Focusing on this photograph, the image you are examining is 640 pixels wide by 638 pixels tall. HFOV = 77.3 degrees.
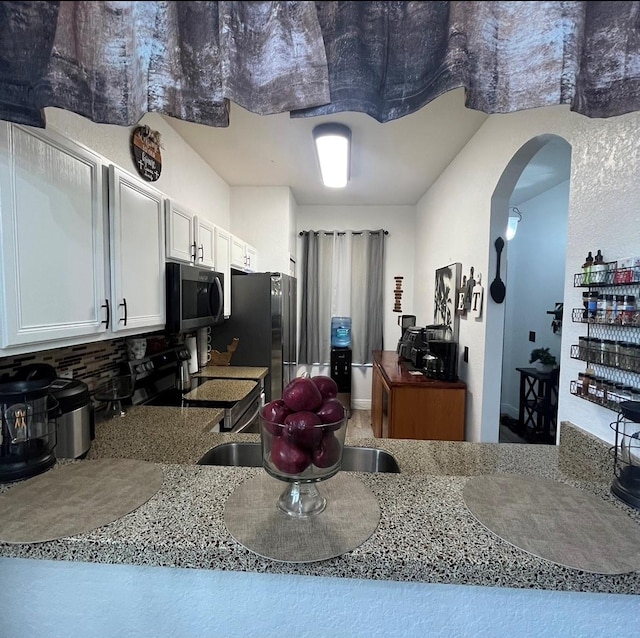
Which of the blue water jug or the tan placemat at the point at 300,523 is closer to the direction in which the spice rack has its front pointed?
the tan placemat

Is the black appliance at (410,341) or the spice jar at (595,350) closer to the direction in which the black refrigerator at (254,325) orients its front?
the black appliance

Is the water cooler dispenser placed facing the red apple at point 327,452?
yes

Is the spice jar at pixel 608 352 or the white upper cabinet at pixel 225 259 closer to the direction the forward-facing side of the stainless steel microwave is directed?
the spice jar

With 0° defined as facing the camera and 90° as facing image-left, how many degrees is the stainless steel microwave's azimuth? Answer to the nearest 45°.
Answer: approximately 315°

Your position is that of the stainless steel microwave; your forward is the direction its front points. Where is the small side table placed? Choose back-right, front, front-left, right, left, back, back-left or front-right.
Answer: front-left

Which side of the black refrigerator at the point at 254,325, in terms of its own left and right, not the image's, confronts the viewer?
right

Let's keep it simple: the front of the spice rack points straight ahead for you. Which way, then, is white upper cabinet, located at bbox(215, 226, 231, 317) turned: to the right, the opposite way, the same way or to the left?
the opposite way

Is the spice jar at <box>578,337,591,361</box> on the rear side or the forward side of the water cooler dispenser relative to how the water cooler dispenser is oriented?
on the forward side

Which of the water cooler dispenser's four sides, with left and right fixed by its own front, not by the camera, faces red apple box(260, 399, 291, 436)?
front

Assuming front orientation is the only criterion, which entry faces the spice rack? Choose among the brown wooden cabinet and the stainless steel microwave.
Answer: the stainless steel microwave

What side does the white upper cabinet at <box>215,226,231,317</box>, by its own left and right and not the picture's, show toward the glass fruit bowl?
right

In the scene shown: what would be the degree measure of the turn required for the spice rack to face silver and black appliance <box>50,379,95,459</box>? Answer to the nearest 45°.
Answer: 0° — it already faces it
